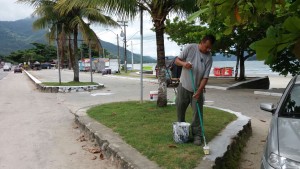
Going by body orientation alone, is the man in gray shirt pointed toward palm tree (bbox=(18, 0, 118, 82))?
no
